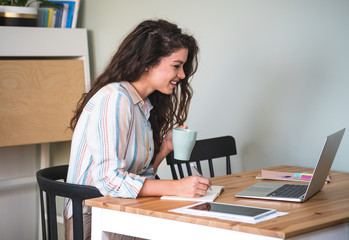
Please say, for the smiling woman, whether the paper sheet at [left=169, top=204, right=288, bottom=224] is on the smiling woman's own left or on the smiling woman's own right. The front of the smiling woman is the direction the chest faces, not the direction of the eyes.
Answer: on the smiling woman's own right

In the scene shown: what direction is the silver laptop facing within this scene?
to the viewer's left

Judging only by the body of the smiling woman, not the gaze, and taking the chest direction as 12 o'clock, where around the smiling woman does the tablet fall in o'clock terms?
The tablet is roughly at 2 o'clock from the smiling woman.

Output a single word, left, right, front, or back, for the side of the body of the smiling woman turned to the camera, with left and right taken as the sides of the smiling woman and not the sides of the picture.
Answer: right

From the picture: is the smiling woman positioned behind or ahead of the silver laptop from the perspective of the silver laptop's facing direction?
ahead

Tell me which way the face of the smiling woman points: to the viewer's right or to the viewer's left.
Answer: to the viewer's right

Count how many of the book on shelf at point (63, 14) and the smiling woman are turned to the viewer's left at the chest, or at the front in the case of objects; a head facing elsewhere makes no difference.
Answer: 0

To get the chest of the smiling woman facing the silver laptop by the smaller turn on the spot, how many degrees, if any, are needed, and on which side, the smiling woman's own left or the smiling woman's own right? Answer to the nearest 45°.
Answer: approximately 45° to the smiling woman's own right

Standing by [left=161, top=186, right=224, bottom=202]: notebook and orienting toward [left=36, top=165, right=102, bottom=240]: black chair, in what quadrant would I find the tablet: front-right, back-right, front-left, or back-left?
back-left

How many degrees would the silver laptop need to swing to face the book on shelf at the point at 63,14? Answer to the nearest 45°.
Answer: approximately 45° to its right

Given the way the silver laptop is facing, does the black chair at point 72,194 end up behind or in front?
in front

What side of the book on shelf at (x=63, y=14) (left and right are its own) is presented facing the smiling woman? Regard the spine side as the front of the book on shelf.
front

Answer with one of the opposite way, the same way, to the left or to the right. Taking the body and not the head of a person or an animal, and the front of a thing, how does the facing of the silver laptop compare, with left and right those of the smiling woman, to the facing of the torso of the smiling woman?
the opposite way
